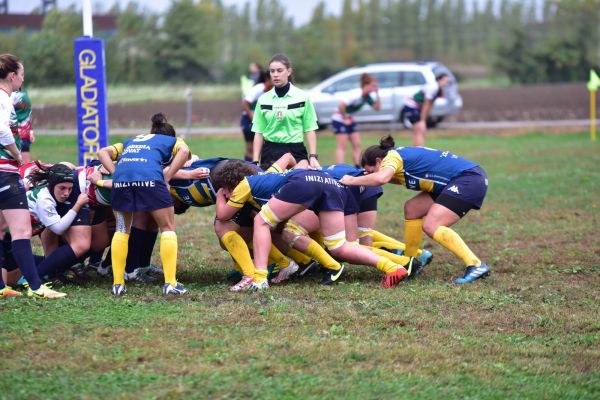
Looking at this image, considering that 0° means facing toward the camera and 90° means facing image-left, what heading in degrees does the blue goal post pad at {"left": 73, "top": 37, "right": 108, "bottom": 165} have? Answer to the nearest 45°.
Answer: approximately 0°

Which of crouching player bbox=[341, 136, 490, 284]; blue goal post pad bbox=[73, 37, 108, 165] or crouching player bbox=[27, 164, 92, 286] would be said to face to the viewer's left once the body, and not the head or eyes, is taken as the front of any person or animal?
crouching player bbox=[341, 136, 490, 284]

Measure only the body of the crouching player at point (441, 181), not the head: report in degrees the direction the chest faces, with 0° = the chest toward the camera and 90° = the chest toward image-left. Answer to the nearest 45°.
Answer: approximately 90°

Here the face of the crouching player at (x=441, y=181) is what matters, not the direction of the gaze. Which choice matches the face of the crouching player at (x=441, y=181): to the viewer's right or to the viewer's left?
to the viewer's left

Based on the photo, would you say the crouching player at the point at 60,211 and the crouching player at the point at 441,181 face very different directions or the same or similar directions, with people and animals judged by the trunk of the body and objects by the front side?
very different directions

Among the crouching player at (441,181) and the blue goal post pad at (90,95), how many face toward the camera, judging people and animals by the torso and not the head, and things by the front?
1

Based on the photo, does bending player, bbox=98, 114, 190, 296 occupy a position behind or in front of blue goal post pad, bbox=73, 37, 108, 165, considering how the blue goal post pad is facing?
in front

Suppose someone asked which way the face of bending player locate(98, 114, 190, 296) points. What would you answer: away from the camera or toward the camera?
away from the camera

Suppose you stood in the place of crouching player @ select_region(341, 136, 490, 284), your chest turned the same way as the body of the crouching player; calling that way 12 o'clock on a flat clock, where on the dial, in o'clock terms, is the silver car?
The silver car is roughly at 3 o'clock from the crouching player.

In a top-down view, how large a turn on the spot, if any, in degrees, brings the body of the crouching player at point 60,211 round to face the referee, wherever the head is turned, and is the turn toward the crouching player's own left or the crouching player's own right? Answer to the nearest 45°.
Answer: approximately 90° to the crouching player's own left

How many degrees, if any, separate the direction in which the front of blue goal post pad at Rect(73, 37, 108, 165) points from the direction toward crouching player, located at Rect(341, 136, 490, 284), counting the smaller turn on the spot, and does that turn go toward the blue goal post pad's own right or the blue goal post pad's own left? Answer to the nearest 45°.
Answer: approximately 45° to the blue goal post pad's own left

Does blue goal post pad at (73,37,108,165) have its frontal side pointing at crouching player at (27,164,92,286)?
yes
